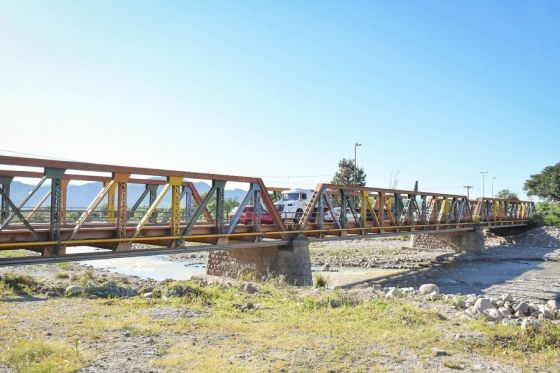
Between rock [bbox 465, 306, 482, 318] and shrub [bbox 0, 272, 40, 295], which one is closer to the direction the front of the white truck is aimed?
the shrub

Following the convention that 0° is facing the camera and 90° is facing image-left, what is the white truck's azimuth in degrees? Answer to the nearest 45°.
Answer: approximately 45°

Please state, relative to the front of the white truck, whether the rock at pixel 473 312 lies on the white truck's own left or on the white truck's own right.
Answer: on the white truck's own left

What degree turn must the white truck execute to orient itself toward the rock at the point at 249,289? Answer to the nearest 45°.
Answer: approximately 45° to its left

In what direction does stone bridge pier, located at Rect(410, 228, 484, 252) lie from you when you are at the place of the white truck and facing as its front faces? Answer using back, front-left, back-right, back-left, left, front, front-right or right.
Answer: back

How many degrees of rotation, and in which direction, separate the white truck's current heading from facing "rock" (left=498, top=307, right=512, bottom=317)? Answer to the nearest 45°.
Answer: approximately 45° to its left

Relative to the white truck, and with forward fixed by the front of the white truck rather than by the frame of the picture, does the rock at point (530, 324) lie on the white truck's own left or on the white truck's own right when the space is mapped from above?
on the white truck's own left

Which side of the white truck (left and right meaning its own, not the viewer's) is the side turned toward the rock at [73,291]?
front

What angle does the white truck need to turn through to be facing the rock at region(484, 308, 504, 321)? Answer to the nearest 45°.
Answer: approximately 45° to its left

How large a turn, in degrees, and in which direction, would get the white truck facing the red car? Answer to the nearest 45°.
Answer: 0° — it already faces it

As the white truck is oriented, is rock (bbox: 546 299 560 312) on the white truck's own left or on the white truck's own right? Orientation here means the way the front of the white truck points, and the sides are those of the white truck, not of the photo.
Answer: on the white truck's own left
